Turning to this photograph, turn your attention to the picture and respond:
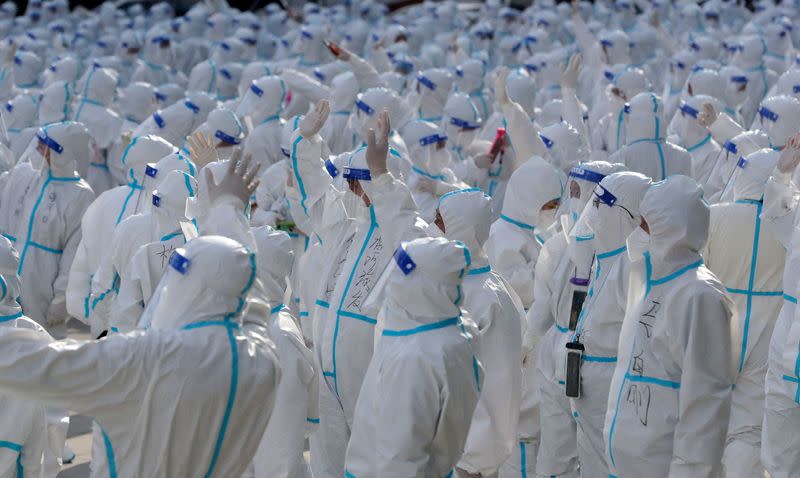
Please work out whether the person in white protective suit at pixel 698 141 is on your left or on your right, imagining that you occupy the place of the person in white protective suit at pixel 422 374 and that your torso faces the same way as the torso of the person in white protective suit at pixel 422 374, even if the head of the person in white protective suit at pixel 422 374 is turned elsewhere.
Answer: on your right

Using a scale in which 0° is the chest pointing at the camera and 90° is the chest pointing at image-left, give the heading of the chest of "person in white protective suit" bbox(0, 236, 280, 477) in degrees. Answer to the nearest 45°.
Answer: approximately 135°

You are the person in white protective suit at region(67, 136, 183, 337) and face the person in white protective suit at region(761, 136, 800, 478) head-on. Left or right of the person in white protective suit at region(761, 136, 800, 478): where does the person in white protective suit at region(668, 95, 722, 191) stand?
left

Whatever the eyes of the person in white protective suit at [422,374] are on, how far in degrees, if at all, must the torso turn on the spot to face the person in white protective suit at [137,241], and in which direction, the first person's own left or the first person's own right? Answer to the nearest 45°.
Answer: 0° — they already face them

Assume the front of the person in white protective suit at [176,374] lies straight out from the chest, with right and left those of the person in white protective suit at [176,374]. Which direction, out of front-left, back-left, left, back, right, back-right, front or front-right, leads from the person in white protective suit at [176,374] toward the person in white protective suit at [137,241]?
front-right
